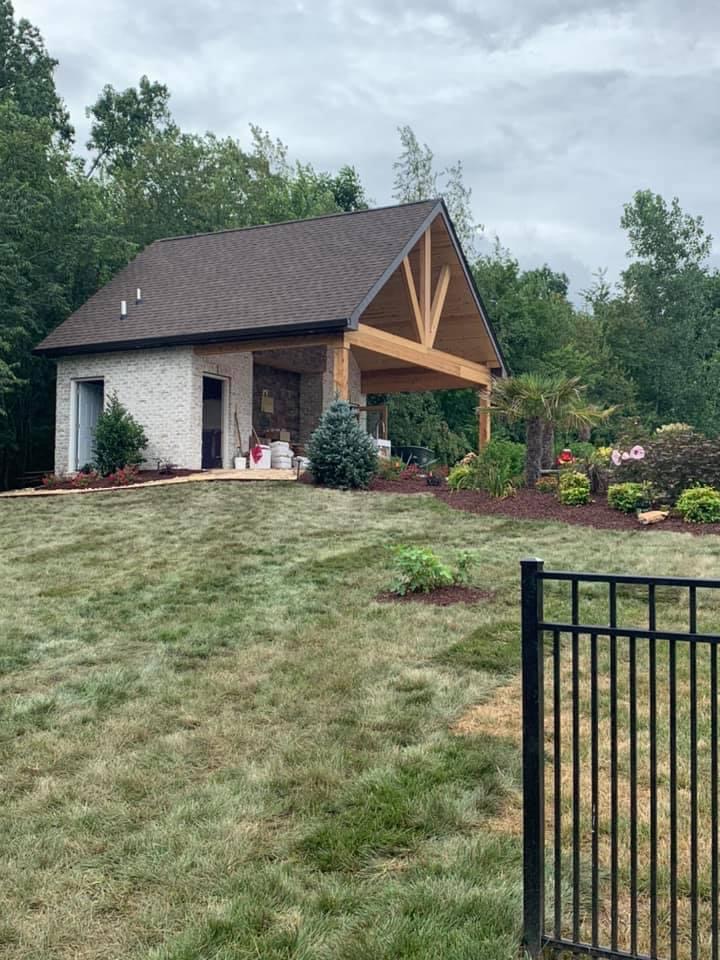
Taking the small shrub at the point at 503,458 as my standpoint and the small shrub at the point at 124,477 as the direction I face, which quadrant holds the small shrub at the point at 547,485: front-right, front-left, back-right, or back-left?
back-left

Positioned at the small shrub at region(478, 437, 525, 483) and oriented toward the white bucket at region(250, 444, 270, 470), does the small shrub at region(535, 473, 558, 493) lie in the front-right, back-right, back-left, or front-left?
back-left
